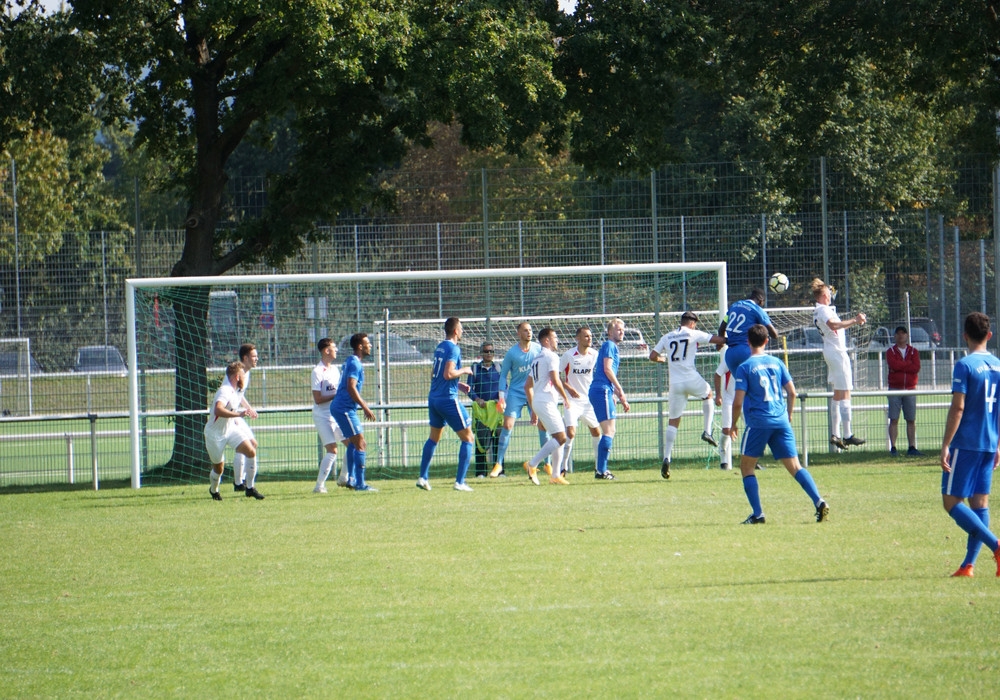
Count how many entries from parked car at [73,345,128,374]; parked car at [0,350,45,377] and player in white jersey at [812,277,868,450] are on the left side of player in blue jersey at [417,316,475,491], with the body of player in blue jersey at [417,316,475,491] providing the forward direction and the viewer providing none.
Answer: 2

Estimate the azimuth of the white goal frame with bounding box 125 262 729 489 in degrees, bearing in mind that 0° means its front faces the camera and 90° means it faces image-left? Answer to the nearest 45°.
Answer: approximately 0°

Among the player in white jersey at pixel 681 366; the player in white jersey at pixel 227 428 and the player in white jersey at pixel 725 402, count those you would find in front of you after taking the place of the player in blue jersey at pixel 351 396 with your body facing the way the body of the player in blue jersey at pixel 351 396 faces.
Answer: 2

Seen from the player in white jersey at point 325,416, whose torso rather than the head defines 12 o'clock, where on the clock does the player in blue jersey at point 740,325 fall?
The player in blue jersey is roughly at 11 o'clock from the player in white jersey.

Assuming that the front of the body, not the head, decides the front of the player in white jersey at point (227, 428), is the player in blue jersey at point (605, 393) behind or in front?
in front

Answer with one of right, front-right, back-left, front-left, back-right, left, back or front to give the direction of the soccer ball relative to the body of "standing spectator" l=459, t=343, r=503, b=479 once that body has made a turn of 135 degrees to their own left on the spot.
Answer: front-right

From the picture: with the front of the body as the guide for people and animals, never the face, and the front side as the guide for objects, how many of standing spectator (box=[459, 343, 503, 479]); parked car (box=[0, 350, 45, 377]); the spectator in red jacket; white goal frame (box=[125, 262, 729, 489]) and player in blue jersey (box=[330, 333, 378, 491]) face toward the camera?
3

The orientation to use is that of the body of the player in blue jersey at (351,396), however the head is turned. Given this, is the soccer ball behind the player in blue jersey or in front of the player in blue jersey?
in front

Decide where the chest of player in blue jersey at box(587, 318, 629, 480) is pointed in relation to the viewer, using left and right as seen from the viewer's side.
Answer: facing to the right of the viewer

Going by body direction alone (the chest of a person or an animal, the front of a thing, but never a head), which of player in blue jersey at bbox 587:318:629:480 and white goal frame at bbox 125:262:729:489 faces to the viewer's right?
the player in blue jersey

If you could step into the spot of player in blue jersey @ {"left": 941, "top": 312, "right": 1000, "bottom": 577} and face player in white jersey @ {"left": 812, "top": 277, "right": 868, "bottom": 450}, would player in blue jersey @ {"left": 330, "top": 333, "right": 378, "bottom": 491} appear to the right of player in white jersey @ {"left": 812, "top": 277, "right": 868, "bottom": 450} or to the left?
left

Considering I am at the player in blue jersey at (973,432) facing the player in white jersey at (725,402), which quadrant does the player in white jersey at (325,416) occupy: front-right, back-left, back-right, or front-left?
front-left

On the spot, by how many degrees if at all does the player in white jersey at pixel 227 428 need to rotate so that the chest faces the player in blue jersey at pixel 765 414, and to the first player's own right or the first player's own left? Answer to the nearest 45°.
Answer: approximately 45° to the first player's own right
